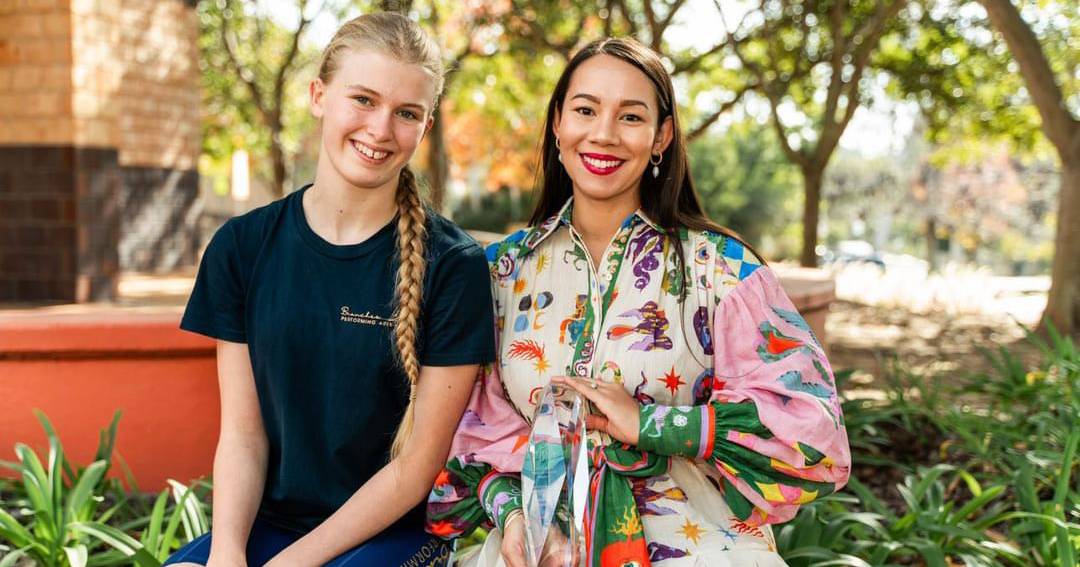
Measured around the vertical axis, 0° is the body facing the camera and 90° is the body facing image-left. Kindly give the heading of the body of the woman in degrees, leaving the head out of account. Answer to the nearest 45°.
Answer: approximately 0°

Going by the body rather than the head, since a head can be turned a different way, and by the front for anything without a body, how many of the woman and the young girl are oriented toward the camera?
2

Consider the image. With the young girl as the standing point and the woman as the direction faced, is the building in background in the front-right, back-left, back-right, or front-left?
back-left

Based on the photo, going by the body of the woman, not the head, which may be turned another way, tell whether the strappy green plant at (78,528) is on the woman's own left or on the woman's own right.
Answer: on the woman's own right

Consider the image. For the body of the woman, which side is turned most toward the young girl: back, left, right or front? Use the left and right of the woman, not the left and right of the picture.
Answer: right

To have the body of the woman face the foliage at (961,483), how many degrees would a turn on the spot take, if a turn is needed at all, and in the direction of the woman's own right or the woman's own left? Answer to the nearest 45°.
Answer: approximately 135° to the woman's own left

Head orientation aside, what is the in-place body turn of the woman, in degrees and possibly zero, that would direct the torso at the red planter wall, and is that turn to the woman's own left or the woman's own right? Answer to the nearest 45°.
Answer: approximately 135° to the woman's own right

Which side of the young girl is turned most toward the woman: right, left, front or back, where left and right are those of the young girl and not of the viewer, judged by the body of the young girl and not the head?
left

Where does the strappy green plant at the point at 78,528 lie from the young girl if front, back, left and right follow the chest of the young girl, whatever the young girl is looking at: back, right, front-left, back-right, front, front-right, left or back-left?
back-right
